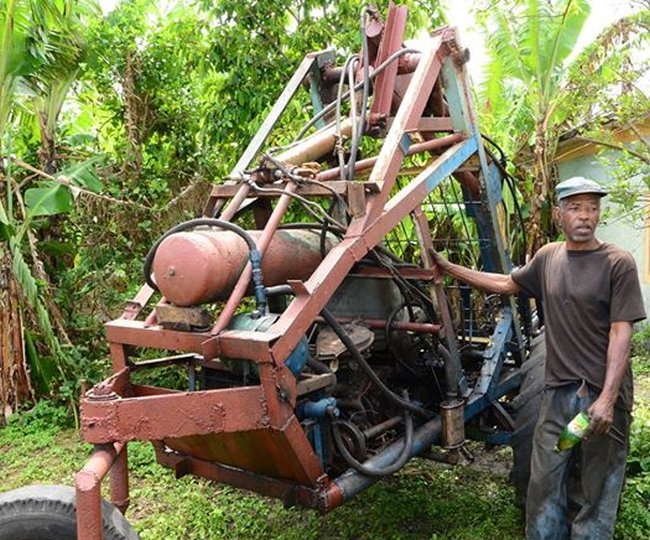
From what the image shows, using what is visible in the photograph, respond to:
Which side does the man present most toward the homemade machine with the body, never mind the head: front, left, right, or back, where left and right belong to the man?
right

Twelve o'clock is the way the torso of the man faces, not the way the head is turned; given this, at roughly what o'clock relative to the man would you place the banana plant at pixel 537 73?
The banana plant is roughly at 6 o'clock from the man.

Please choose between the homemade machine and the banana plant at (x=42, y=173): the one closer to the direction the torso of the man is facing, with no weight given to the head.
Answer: the homemade machine

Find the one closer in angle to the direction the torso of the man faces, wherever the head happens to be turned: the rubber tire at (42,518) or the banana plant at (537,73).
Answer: the rubber tire

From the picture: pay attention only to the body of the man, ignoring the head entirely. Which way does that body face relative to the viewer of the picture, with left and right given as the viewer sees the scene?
facing the viewer

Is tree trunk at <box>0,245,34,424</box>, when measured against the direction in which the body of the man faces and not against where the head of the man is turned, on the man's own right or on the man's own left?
on the man's own right

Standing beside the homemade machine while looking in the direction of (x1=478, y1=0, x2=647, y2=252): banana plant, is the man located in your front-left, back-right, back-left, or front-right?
front-right

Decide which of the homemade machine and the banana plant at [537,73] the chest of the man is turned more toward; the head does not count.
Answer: the homemade machine

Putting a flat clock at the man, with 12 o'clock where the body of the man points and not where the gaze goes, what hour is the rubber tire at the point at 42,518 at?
The rubber tire is roughly at 2 o'clock from the man.

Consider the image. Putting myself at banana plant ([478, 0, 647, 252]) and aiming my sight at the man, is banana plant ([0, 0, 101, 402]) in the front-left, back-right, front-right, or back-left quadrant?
front-right

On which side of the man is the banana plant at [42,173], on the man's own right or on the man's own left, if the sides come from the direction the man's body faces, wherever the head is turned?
on the man's own right

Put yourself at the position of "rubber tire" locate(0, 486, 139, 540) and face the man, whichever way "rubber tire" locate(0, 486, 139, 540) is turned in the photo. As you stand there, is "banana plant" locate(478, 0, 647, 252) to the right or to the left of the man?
left

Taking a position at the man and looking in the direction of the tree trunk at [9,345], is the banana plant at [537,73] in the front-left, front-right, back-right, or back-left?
front-right
